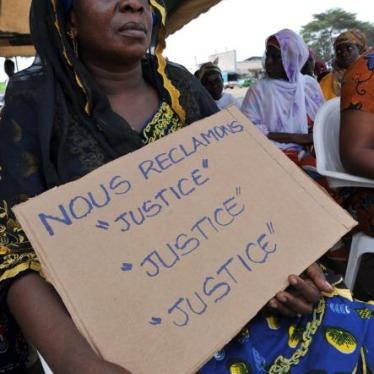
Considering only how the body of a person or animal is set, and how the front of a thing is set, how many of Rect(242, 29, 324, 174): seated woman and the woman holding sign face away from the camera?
0

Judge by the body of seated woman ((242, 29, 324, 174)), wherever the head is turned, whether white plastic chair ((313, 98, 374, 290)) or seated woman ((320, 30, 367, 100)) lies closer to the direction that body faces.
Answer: the white plastic chair

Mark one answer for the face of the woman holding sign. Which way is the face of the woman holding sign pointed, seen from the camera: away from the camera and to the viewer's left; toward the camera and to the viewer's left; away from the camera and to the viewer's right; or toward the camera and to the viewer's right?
toward the camera and to the viewer's right

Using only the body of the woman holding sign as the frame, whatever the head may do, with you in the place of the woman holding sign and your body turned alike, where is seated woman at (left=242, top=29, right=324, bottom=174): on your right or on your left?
on your left

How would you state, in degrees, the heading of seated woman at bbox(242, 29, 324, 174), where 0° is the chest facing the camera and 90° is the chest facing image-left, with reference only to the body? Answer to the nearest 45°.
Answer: approximately 45°

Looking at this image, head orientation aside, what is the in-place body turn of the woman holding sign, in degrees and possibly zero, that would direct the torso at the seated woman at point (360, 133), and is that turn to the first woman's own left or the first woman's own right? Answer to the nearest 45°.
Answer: approximately 90° to the first woman's own left

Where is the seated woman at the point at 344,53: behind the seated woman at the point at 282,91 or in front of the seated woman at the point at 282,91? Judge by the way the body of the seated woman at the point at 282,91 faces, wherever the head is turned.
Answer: behind

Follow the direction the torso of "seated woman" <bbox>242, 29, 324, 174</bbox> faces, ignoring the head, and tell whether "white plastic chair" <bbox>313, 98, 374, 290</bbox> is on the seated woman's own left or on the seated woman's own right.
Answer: on the seated woman's own left

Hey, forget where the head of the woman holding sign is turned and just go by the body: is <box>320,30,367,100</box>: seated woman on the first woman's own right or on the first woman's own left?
on the first woman's own left
